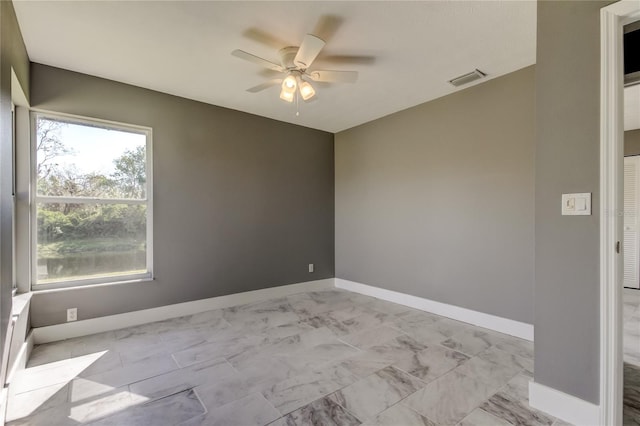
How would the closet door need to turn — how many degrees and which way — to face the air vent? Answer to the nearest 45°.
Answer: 0° — it already faces it

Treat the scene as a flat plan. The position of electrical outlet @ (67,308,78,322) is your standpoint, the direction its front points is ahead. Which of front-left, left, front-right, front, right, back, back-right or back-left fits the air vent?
front-left

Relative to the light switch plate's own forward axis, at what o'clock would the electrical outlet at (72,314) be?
The electrical outlet is roughly at 2 o'clock from the light switch plate.

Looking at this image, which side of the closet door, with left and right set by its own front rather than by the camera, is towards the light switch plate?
front

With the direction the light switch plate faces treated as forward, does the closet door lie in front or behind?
behind

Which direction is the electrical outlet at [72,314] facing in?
toward the camera

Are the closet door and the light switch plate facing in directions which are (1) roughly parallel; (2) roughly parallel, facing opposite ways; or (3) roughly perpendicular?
roughly parallel

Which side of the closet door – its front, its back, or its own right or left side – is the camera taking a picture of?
front

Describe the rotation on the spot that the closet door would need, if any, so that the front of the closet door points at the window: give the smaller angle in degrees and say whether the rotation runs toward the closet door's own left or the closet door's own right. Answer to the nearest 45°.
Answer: approximately 45° to the closet door's own right

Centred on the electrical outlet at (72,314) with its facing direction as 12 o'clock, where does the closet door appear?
The closet door is roughly at 10 o'clock from the electrical outlet.
